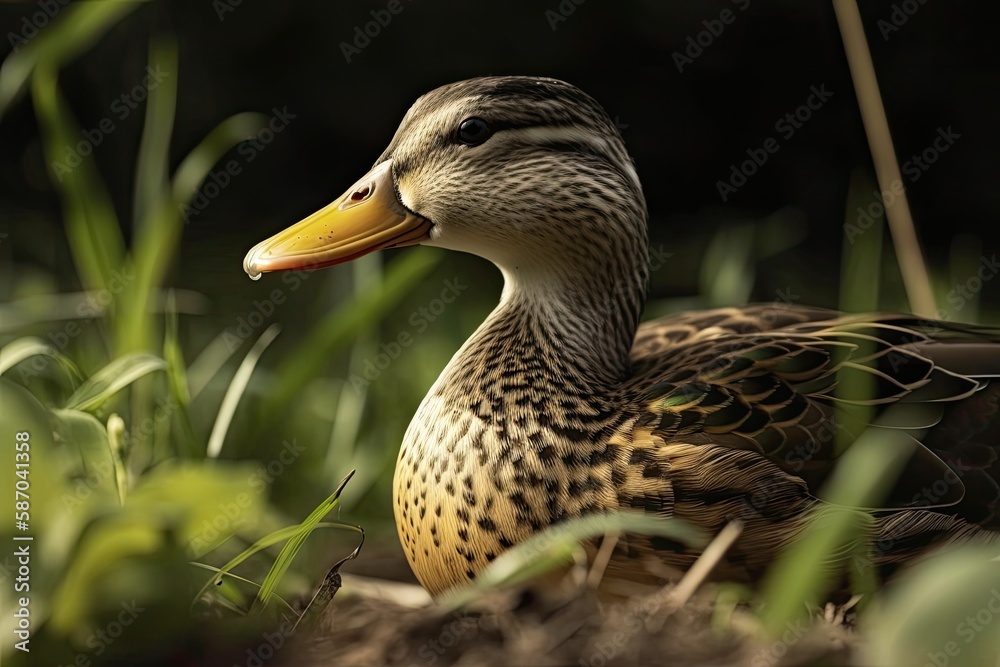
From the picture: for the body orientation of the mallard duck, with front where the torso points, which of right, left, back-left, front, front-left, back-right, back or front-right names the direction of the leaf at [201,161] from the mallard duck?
front-right

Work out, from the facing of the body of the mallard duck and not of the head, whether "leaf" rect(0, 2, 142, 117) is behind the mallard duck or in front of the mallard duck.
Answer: in front

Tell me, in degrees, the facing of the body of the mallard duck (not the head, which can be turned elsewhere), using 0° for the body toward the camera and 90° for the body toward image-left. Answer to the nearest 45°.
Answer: approximately 90°

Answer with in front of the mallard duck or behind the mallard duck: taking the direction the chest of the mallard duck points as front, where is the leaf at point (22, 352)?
in front

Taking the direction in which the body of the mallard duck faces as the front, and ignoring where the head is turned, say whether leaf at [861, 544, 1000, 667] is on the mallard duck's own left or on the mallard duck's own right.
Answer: on the mallard duck's own left
